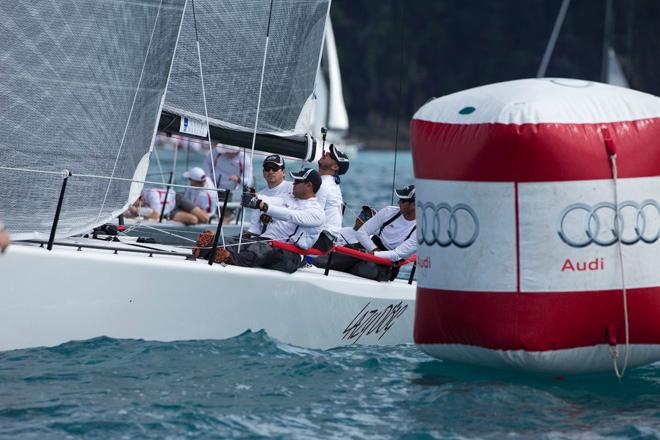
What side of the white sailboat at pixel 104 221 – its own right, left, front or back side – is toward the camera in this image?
left

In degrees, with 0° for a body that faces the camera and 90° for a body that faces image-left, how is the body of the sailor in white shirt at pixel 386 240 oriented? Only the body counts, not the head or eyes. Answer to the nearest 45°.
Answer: approximately 45°
